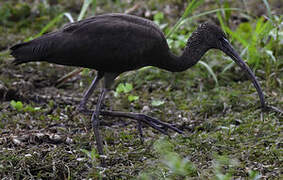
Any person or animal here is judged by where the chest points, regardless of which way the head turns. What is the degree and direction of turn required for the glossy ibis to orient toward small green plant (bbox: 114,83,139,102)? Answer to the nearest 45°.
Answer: approximately 90° to its left

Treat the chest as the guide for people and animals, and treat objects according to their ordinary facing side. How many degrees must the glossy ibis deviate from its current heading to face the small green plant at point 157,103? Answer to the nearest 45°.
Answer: approximately 45° to its left

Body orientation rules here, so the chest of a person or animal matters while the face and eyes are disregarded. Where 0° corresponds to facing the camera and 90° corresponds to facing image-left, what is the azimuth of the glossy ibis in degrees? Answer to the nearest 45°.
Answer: approximately 270°

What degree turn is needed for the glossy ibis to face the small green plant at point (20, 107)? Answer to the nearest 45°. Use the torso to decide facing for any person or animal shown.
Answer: approximately 135° to its left
